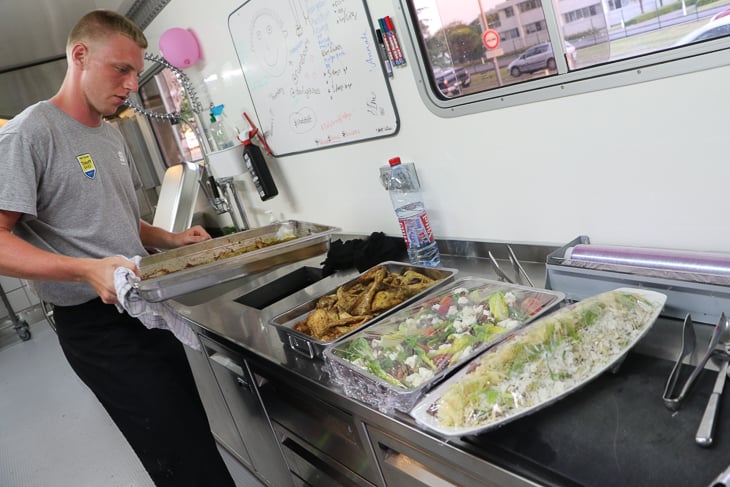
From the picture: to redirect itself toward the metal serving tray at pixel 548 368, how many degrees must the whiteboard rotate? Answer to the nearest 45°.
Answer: approximately 45° to its left

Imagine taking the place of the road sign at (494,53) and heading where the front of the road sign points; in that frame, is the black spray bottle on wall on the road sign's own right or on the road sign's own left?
on the road sign's own right

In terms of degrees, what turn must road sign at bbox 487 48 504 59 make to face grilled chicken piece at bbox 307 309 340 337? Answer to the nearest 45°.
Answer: approximately 45° to its right

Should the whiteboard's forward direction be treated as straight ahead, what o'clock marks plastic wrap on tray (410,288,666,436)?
The plastic wrap on tray is roughly at 10 o'clock from the whiteboard.

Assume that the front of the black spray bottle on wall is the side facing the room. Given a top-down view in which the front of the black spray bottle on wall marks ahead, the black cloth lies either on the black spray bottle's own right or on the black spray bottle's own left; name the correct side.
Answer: on the black spray bottle's own left
